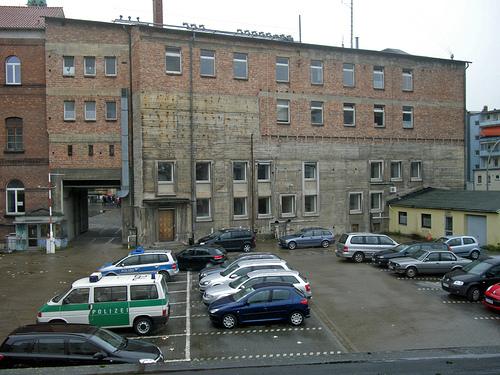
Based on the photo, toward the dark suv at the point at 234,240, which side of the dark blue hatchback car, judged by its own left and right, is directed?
right

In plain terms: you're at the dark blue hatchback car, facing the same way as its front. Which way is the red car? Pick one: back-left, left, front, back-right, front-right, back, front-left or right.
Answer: back

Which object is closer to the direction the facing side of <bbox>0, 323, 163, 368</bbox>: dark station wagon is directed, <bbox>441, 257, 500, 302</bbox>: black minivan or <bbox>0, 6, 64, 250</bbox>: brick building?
the black minivan

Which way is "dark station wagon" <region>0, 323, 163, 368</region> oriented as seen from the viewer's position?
to the viewer's right

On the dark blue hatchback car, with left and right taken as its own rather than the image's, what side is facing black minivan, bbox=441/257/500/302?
back

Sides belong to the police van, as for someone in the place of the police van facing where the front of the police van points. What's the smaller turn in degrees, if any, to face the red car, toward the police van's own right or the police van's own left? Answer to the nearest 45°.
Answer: approximately 180°

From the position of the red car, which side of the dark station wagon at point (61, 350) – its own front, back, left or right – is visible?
front

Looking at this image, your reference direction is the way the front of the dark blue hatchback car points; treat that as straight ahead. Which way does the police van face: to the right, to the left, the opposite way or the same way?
the same way

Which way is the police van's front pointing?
to the viewer's left

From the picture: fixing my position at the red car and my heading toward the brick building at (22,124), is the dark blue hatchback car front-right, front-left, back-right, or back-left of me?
front-left

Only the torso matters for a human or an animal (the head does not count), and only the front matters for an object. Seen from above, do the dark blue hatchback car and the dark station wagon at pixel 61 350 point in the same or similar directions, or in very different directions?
very different directions

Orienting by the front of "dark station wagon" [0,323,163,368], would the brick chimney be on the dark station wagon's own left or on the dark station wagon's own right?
on the dark station wagon's own left

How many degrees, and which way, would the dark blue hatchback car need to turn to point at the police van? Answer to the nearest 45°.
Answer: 0° — it already faces it

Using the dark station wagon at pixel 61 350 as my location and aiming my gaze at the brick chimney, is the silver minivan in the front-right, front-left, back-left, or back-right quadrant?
front-right

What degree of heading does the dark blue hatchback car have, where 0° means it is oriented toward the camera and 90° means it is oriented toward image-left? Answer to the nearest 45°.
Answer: approximately 90°
